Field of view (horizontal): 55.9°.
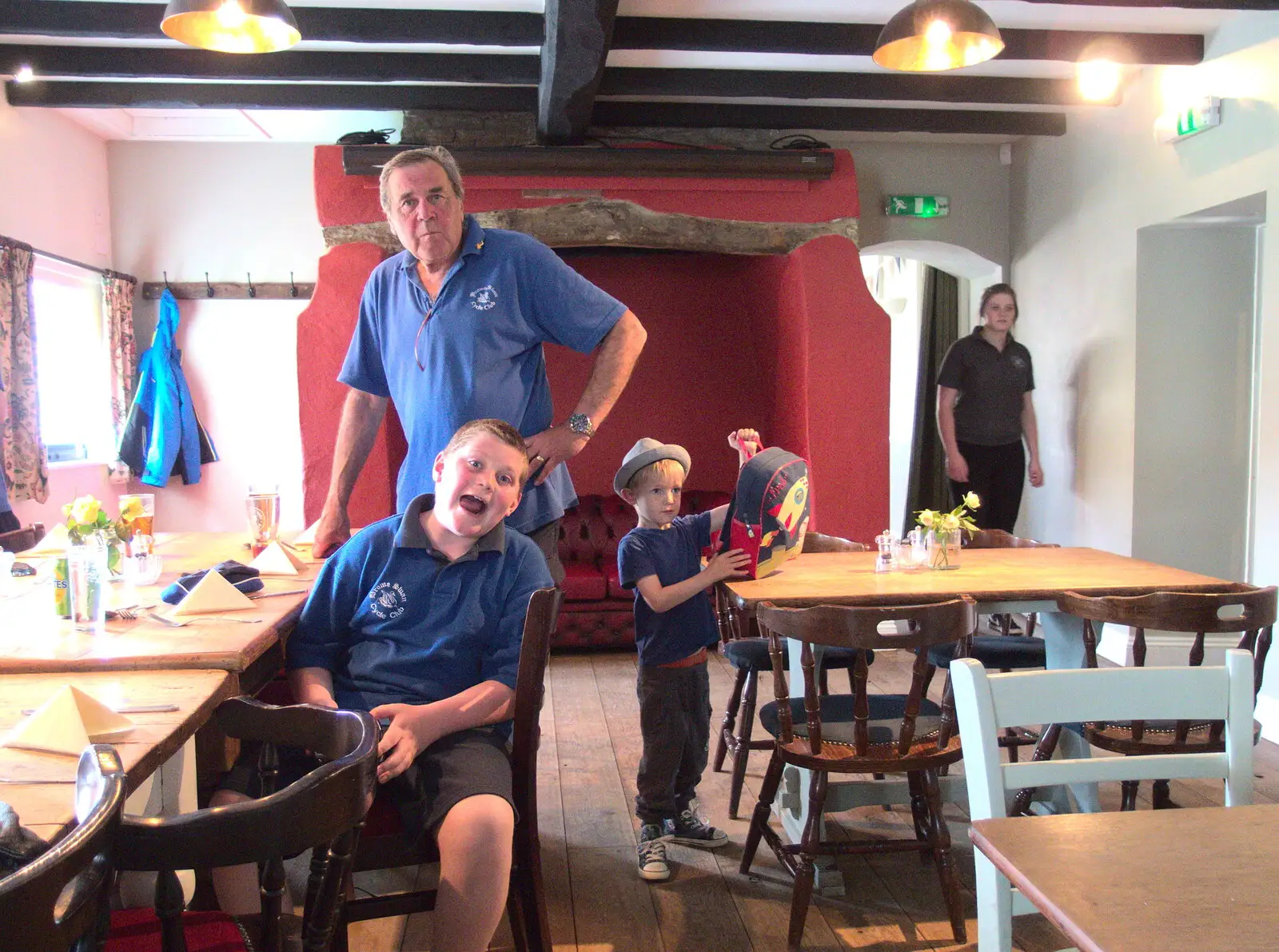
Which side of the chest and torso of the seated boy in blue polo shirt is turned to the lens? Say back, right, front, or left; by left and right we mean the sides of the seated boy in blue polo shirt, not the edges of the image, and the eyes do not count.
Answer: front

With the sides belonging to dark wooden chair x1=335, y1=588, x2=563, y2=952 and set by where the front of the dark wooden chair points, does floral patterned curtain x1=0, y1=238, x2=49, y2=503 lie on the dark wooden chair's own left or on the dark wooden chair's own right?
on the dark wooden chair's own right

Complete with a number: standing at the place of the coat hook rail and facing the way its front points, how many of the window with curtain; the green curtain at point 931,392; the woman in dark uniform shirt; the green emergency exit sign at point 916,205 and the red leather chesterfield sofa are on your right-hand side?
1

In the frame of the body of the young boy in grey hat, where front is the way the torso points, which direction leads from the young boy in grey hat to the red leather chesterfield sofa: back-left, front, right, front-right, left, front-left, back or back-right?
back-left

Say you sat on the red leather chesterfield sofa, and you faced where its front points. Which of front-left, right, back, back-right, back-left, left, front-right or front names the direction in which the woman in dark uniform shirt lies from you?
left

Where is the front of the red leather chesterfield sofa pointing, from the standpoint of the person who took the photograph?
facing the viewer

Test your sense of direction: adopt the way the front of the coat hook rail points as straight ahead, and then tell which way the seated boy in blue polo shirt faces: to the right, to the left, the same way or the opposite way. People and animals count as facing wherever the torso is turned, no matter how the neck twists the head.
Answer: the same way

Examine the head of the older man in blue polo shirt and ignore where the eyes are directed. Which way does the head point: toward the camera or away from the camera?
toward the camera

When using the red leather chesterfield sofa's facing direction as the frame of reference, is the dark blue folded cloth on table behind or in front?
in front

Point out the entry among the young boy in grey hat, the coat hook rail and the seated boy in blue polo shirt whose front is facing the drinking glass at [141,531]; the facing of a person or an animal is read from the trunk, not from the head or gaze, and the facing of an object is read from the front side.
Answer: the coat hook rail

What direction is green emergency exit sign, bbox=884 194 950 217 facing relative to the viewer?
toward the camera
